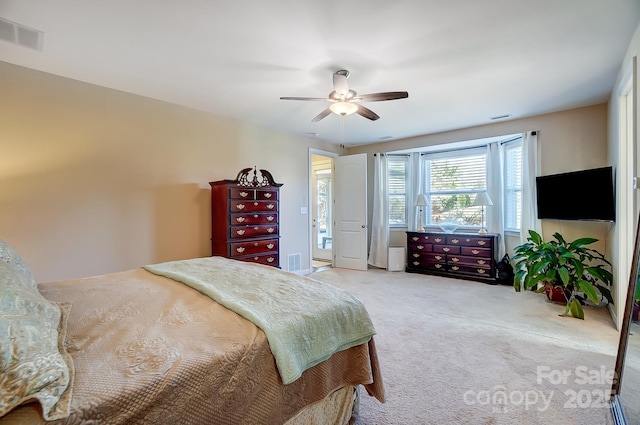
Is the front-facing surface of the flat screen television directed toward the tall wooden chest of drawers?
yes

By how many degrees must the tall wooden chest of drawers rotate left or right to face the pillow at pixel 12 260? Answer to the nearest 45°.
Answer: approximately 90° to its right

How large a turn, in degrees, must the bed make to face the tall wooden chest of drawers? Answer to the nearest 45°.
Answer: approximately 45° to its left

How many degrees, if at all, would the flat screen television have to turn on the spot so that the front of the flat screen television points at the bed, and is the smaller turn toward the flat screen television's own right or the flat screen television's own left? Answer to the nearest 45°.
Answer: approximately 45° to the flat screen television's own left

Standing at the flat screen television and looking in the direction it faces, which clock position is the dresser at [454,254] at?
The dresser is roughly at 2 o'clock from the flat screen television.

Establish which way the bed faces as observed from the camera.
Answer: facing away from the viewer and to the right of the viewer

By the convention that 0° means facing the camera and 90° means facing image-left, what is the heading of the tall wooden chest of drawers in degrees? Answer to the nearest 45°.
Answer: approximately 315°
